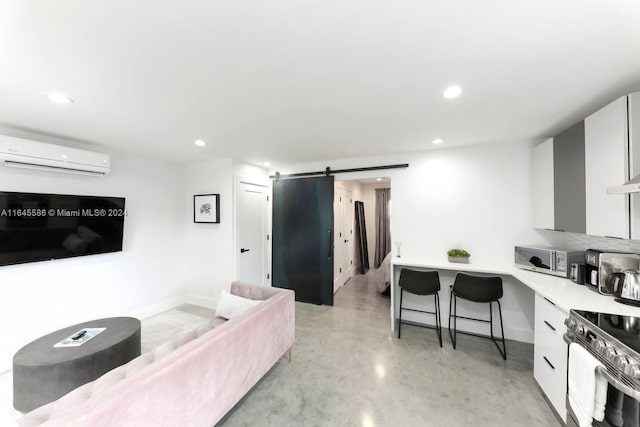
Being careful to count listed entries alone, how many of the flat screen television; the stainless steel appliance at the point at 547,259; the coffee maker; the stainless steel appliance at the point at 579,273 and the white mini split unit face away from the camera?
0

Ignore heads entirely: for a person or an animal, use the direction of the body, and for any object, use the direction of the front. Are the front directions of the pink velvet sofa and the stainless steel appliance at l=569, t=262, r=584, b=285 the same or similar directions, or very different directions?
same or similar directions

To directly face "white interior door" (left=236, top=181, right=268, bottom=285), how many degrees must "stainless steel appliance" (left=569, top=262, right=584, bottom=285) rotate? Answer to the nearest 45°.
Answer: approximately 45° to its right

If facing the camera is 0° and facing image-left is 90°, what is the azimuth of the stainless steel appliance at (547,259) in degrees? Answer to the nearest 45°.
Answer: approximately 45°

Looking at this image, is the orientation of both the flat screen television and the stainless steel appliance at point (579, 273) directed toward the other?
yes

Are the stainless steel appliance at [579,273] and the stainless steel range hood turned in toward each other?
no

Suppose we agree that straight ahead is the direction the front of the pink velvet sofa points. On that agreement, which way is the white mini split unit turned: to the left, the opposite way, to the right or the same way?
the opposite way

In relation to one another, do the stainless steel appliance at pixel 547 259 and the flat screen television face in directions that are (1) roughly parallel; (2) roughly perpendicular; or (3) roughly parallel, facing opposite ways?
roughly parallel, facing opposite ways

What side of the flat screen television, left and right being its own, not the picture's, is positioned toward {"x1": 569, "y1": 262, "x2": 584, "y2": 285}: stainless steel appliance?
front

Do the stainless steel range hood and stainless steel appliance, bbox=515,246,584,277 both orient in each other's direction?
no

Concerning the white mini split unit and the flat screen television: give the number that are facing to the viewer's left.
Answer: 0

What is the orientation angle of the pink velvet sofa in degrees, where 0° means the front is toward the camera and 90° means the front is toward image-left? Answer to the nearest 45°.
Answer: approximately 135°

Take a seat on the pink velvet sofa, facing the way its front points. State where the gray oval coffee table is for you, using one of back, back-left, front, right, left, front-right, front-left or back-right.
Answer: front

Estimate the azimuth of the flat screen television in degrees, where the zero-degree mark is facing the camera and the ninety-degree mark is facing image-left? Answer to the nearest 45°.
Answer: approximately 315°

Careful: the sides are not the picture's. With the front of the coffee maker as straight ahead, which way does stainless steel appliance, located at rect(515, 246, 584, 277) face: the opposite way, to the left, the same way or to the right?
the same way

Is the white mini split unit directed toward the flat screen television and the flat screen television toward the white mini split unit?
no

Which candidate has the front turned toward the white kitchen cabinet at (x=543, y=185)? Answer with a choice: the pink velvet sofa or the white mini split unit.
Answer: the white mini split unit

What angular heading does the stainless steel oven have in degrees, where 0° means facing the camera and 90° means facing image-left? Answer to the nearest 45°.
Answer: approximately 45°

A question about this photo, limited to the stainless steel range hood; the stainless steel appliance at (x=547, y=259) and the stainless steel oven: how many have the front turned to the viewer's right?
0

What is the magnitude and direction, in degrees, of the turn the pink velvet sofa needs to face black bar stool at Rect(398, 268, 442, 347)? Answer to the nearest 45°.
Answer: approximately 135° to its right

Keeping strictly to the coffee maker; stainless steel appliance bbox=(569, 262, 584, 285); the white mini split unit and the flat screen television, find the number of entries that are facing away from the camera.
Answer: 0

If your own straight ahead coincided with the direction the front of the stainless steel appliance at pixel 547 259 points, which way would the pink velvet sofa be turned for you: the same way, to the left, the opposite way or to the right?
the same way

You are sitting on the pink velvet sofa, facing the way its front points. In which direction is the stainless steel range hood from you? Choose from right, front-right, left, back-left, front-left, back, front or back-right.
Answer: back

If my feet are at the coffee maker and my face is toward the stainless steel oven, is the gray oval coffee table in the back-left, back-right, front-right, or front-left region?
front-right

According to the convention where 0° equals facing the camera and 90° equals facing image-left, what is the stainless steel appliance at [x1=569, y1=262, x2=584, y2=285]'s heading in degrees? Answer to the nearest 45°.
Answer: approximately 45°
